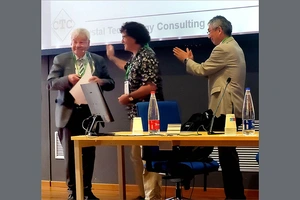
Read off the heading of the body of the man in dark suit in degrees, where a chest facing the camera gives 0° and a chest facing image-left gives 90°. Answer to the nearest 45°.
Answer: approximately 0°

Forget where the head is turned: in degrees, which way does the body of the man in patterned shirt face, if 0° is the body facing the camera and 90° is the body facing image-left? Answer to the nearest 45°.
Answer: approximately 90°

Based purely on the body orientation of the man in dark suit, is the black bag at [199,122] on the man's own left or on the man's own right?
on the man's own left

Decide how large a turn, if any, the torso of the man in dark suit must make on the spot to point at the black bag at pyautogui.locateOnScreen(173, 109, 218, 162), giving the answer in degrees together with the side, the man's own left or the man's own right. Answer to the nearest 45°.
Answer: approximately 45° to the man's own left

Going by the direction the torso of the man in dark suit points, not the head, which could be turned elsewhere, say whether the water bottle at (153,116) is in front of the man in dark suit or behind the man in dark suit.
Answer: in front

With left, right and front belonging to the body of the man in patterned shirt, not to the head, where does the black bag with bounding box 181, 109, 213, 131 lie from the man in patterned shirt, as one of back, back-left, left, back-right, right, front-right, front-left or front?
back-left

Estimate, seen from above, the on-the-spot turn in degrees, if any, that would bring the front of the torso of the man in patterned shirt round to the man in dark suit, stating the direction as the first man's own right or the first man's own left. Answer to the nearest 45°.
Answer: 0° — they already face them

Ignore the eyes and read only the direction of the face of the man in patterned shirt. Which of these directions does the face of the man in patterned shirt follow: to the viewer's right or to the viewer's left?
to the viewer's left

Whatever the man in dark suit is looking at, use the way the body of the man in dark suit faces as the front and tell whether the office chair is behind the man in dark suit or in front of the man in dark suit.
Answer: in front

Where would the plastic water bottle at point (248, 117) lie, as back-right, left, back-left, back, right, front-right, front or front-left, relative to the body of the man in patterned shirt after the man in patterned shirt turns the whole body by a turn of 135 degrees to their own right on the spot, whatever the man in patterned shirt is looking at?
right

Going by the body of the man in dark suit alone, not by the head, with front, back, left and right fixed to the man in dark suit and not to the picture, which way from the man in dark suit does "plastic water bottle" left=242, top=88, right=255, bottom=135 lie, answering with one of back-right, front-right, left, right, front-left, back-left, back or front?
front-left

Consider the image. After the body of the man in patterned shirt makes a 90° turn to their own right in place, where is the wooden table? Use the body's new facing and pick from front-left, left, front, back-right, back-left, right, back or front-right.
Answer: back
